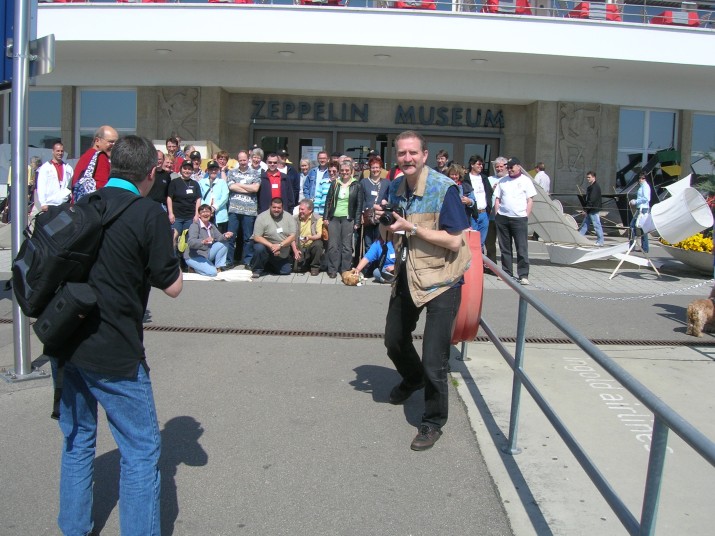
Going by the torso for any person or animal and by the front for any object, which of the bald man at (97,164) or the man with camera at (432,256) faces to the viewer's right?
the bald man

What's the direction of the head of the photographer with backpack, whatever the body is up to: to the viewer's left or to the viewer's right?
to the viewer's right

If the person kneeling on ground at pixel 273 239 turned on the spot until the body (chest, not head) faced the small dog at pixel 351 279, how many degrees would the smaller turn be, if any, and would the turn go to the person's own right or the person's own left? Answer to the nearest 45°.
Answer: approximately 45° to the person's own left

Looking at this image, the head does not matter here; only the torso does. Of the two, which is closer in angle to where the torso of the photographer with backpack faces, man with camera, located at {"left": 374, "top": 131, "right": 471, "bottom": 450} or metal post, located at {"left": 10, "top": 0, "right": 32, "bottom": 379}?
the man with camera

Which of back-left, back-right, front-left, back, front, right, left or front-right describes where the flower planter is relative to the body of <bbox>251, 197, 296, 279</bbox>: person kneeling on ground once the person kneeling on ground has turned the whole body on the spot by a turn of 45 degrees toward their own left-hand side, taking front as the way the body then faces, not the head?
front-left

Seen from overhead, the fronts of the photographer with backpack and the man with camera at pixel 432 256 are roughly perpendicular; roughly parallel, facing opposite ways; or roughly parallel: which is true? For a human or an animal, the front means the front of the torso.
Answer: roughly parallel, facing opposite ways

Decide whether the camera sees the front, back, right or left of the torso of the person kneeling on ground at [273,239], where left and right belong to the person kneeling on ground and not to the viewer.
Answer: front

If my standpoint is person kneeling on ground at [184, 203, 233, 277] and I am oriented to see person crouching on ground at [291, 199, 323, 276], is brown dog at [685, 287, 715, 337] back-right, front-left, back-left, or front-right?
front-right

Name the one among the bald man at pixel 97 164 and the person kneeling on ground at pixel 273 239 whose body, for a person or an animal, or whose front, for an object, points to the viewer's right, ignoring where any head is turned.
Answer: the bald man

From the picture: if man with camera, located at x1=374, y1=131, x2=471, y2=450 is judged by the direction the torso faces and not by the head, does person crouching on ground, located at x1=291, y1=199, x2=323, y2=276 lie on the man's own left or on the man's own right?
on the man's own right

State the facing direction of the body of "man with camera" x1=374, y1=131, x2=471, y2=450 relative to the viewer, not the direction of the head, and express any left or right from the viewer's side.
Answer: facing the viewer and to the left of the viewer
